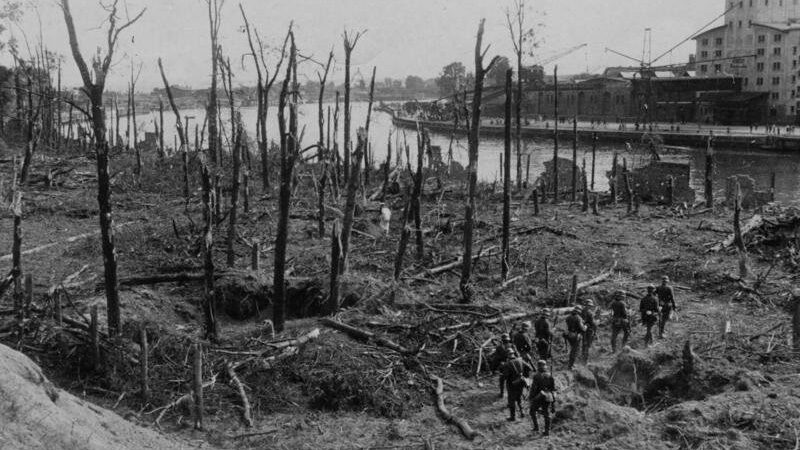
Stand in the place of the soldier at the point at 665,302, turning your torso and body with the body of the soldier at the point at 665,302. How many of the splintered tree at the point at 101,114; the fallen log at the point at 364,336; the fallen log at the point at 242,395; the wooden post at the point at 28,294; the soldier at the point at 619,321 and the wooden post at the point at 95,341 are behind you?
6

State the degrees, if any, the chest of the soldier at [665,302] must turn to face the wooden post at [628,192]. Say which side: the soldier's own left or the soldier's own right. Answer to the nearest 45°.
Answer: approximately 45° to the soldier's own left

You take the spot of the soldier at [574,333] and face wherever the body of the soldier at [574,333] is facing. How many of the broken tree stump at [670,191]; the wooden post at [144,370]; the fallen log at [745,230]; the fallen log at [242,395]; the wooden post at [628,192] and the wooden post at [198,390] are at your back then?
3

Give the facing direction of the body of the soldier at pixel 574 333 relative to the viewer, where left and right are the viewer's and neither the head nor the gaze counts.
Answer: facing away from the viewer and to the right of the viewer

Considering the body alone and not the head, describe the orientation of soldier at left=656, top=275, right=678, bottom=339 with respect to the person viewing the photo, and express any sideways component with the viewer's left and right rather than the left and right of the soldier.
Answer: facing away from the viewer and to the right of the viewer

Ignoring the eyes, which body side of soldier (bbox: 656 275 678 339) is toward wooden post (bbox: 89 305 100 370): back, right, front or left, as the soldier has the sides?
back

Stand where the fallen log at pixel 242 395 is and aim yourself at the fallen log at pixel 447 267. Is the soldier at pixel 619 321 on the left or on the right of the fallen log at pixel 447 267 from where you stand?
right

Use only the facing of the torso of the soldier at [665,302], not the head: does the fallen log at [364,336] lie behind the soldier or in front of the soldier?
behind

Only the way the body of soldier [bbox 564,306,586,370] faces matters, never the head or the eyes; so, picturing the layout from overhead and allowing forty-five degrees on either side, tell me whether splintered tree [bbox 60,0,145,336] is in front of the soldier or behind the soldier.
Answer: behind

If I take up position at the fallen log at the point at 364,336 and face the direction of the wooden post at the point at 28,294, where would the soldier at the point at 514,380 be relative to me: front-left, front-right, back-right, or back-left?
back-left

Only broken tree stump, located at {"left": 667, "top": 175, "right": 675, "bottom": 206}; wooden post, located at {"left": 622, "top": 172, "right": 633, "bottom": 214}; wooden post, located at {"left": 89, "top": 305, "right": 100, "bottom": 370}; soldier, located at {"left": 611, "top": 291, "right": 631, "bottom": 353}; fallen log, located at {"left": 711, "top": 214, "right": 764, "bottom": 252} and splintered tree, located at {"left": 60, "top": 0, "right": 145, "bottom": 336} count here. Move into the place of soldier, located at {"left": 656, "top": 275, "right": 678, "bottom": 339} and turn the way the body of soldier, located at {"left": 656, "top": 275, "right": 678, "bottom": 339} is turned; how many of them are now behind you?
3
